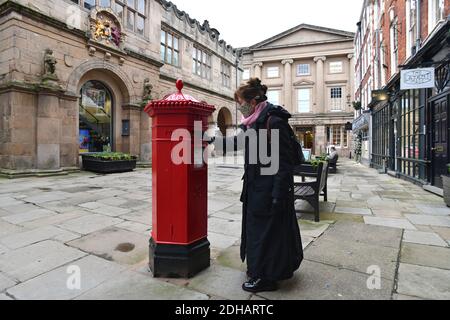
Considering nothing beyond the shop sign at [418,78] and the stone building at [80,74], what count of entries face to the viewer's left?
0

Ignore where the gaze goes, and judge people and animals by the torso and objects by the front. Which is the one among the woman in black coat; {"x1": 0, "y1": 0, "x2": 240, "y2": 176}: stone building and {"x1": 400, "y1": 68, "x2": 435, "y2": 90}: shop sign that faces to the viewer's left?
the woman in black coat

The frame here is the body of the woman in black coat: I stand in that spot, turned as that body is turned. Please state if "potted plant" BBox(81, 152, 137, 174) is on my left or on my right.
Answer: on my right

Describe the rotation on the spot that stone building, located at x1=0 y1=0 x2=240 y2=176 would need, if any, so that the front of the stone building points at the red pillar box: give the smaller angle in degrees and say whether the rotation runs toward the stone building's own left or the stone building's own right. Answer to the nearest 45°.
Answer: approximately 45° to the stone building's own right

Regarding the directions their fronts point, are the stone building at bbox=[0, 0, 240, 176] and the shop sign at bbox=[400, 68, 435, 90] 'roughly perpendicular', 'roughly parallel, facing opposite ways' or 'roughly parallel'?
roughly perpendicular

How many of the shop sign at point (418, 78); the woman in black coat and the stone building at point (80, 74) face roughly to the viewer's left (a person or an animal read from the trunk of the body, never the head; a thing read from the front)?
1

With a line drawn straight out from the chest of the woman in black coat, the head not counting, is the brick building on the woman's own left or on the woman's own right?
on the woman's own right

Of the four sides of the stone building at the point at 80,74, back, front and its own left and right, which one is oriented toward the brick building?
front

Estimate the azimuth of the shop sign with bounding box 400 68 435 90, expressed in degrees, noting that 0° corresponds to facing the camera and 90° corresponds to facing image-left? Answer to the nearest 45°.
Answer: approximately 0°

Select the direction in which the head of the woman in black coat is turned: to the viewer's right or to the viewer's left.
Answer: to the viewer's left

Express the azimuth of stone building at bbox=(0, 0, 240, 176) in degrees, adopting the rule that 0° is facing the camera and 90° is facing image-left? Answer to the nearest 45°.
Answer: approximately 315°

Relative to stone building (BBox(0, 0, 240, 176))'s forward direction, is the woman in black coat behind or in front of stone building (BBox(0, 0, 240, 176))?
in front

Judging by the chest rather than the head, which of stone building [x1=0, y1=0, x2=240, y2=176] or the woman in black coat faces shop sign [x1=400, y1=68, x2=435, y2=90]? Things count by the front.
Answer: the stone building

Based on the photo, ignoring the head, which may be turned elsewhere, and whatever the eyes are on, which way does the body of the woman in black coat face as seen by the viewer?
to the viewer's left
